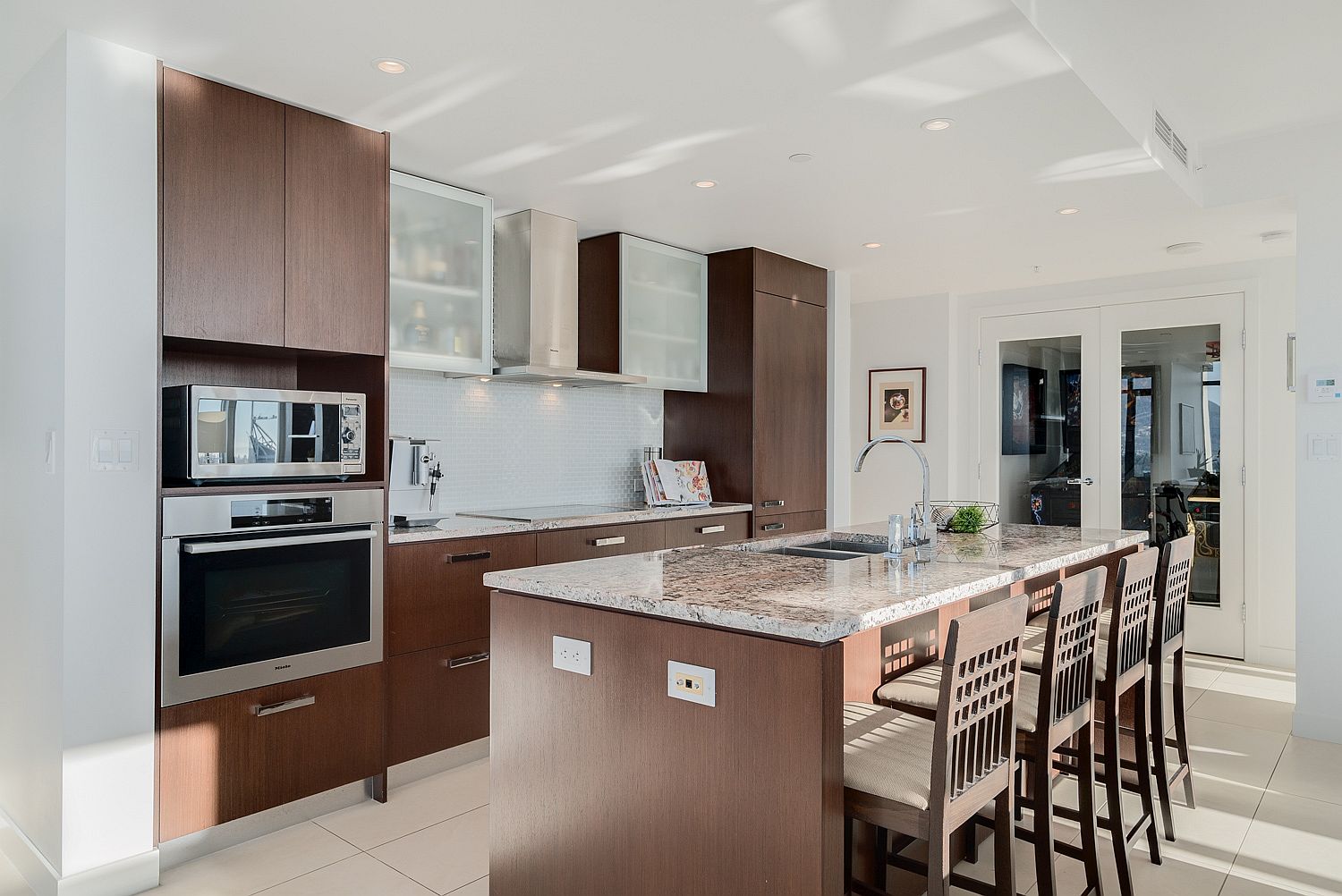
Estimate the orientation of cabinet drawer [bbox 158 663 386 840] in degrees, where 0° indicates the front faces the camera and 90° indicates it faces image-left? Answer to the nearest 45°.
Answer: approximately 315°

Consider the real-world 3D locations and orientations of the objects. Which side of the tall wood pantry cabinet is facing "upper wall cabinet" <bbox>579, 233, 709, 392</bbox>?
right

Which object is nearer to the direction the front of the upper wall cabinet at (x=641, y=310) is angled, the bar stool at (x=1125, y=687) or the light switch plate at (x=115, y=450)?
the bar stool

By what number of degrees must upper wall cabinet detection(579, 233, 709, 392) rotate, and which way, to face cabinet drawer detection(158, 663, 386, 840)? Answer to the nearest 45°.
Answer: approximately 90° to its right

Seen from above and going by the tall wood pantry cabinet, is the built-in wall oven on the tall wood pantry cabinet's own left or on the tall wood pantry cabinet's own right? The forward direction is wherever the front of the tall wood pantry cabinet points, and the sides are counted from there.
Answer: on the tall wood pantry cabinet's own right

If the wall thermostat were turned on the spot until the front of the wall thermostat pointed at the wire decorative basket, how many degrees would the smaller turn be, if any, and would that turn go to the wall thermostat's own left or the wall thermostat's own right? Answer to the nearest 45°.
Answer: approximately 45° to the wall thermostat's own right

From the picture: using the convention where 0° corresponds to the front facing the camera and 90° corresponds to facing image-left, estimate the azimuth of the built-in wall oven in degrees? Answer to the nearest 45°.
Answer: approximately 315°

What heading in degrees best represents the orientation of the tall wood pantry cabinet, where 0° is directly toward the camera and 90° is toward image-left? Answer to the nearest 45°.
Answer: approximately 315°

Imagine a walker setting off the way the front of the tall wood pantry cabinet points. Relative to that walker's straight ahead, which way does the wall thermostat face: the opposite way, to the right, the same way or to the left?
to the right
